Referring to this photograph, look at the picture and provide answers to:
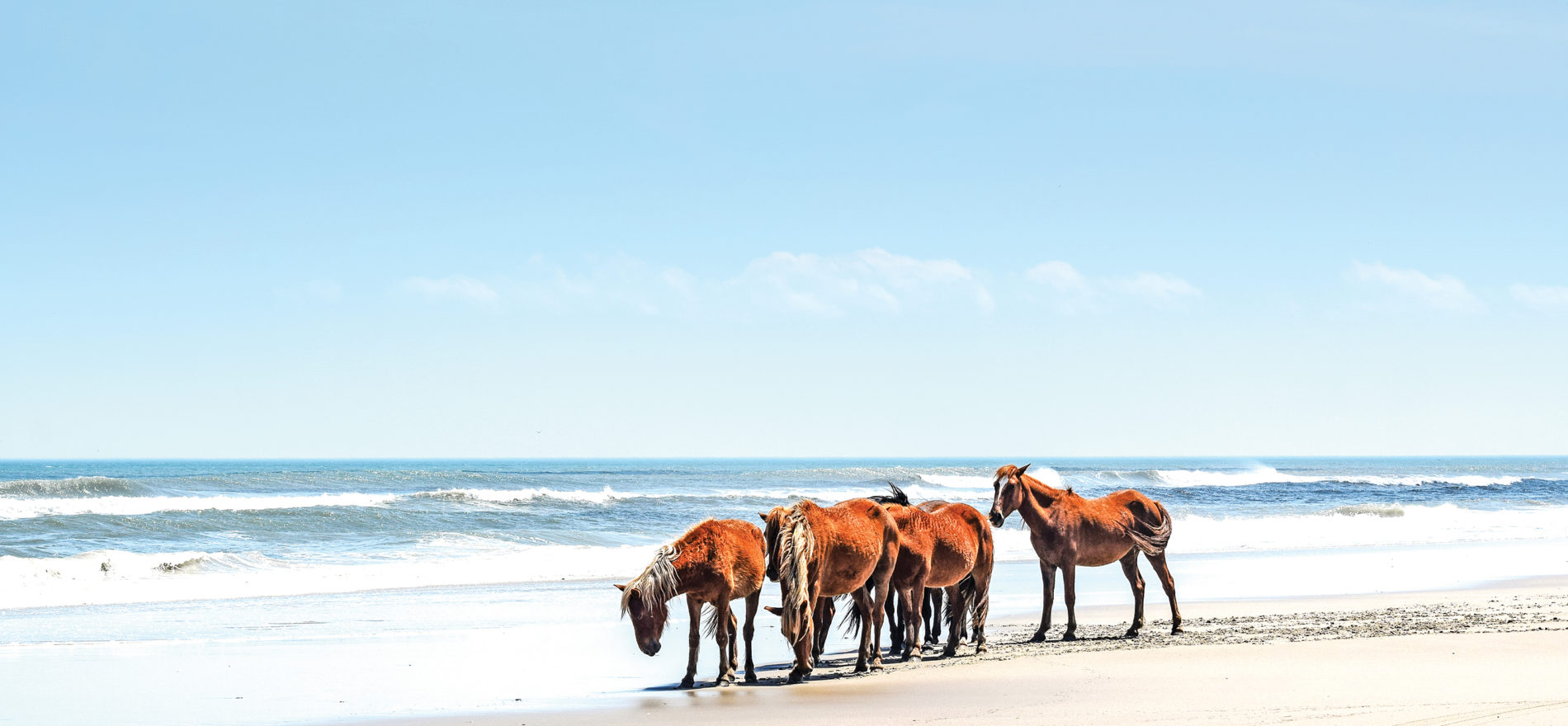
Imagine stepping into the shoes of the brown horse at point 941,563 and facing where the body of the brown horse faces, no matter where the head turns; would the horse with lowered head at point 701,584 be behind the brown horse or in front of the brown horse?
in front

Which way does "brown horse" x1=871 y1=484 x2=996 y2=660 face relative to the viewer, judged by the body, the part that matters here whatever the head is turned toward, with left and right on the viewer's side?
facing the viewer and to the left of the viewer

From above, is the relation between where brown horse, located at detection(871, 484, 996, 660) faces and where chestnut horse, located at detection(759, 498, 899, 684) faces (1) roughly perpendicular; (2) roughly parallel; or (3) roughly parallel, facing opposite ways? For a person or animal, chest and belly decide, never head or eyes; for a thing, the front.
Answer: roughly parallel

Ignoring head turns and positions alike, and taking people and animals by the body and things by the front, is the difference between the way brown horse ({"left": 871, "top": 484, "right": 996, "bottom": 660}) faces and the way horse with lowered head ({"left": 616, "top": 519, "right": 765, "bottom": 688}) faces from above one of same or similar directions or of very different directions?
same or similar directions

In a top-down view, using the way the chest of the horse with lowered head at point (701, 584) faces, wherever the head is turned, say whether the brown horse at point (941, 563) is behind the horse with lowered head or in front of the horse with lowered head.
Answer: behind

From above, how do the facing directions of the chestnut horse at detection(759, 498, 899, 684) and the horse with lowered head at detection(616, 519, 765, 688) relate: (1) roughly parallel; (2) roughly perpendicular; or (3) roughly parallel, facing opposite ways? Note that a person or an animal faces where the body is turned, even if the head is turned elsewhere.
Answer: roughly parallel

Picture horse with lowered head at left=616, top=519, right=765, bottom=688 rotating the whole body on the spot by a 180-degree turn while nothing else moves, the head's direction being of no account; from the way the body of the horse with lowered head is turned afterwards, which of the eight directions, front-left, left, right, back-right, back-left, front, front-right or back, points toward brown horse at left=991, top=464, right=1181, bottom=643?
front

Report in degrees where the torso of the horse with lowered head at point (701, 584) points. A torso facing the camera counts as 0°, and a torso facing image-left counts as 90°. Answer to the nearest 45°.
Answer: approximately 45°

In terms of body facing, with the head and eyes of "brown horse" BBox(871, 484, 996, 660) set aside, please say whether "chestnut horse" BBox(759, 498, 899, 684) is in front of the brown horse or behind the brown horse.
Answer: in front

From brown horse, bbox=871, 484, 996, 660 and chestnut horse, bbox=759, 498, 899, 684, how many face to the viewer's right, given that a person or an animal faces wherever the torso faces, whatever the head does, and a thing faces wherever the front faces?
0

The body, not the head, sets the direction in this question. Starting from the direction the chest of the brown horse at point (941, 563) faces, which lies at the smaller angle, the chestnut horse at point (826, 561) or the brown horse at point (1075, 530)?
the chestnut horse

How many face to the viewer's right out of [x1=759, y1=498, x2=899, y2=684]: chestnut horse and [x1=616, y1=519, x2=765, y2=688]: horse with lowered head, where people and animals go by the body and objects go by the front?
0
